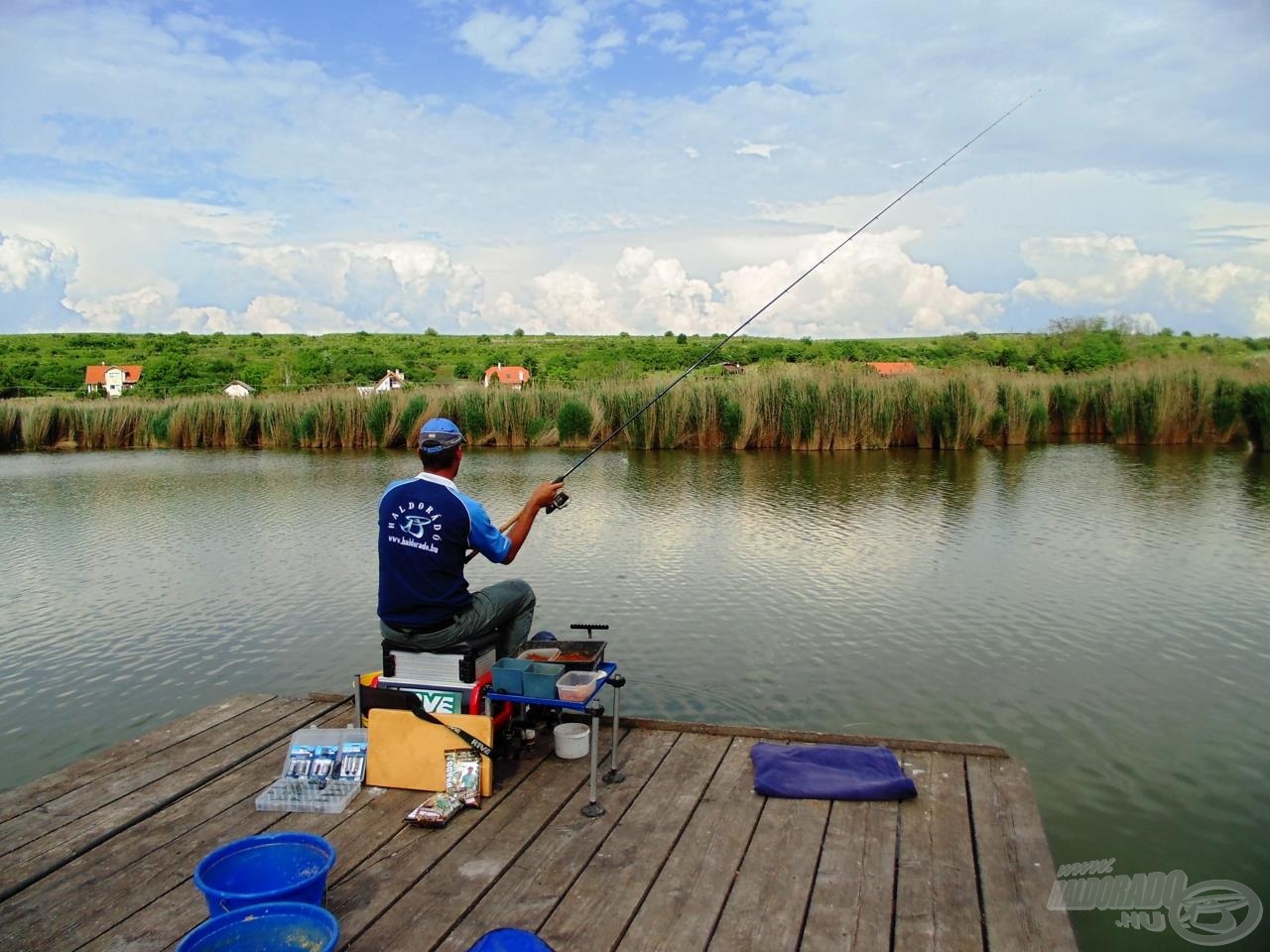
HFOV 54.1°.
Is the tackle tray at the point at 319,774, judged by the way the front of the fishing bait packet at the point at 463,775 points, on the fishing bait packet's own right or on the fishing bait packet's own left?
on the fishing bait packet's own right

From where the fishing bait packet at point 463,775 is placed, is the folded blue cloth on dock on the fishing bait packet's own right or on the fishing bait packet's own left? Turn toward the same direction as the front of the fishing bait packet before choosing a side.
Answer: on the fishing bait packet's own left

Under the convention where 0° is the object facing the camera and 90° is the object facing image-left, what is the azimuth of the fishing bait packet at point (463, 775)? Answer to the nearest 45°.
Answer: approximately 0°

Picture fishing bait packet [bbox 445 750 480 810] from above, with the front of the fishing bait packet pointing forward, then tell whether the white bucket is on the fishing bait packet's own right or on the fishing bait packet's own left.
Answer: on the fishing bait packet's own left

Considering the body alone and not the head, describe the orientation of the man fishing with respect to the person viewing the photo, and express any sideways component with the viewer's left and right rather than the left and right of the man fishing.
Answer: facing away from the viewer and to the right of the viewer

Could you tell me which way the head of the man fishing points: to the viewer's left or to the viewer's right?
to the viewer's right
